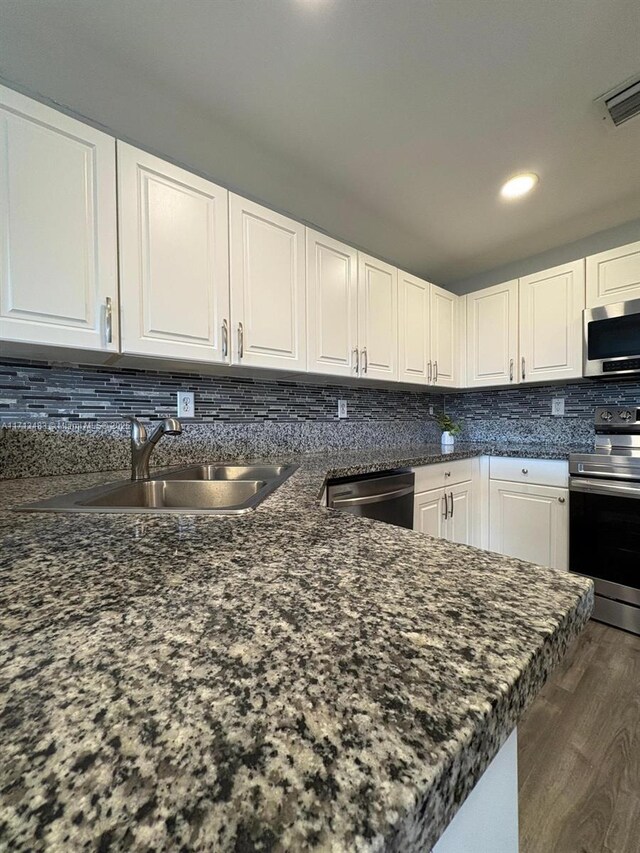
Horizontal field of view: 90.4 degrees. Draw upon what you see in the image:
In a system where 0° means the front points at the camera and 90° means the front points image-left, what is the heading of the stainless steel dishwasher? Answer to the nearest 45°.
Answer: approximately 315°

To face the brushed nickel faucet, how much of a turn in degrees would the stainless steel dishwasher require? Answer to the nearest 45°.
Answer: approximately 90° to its right

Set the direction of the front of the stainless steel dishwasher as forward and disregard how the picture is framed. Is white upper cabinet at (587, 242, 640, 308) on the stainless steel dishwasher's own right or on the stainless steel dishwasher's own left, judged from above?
on the stainless steel dishwasher's own left

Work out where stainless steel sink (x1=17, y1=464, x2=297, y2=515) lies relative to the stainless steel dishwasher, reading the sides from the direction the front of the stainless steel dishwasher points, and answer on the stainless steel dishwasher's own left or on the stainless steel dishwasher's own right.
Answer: on the stainless steel dishwasher's own right

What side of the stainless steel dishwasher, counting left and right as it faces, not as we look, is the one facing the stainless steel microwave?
left

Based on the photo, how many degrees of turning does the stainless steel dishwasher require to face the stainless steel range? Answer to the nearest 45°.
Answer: approximately 45° to its left

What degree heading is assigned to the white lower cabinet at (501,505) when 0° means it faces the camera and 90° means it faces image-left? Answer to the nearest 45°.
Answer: approximately 0°

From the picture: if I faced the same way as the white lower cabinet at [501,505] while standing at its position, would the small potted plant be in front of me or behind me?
behind
